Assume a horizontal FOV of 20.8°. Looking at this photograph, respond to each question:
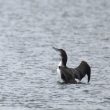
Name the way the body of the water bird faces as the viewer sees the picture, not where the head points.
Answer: to the viewer's left

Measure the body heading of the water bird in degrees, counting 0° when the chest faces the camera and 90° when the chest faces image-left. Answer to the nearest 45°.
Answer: approximately 90°
